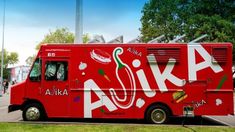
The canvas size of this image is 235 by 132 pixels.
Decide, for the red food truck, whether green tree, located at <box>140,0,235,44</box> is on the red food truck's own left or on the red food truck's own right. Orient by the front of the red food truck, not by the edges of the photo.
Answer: on the red food truck's own right

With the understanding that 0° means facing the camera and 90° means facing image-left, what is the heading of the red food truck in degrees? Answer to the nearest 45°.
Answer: approximately 90°
